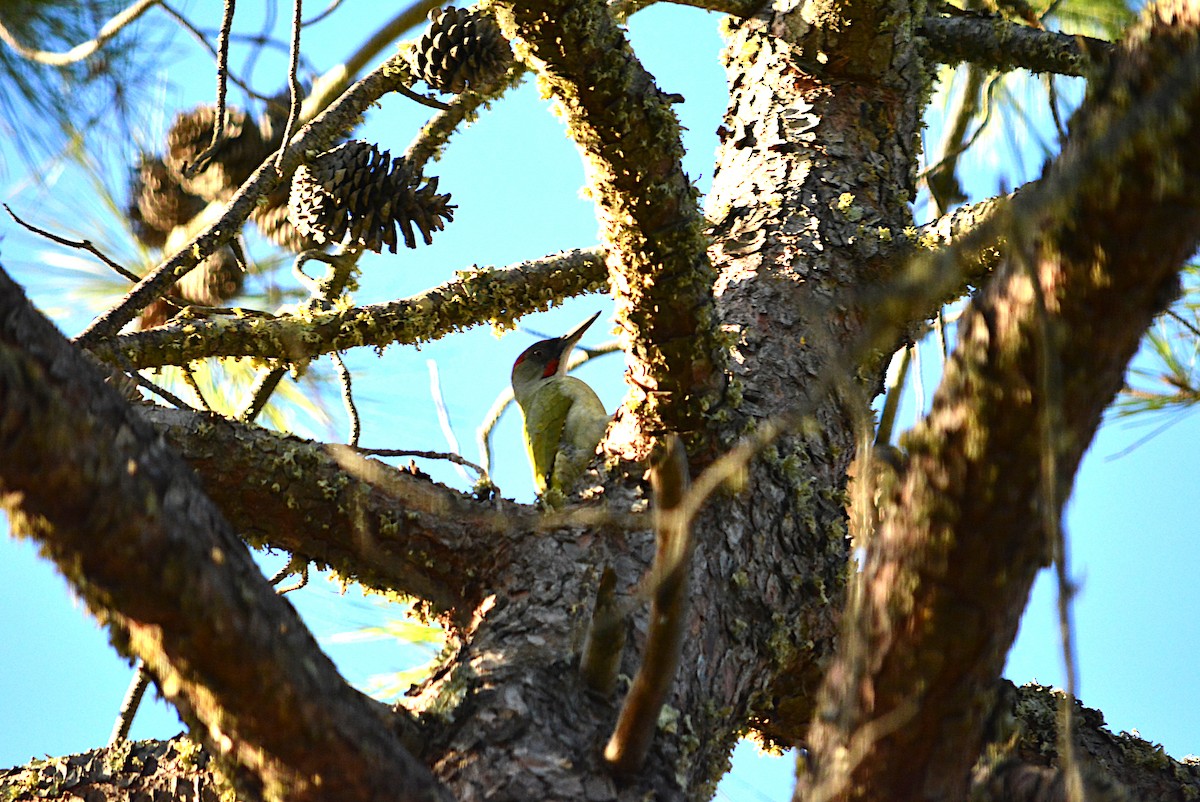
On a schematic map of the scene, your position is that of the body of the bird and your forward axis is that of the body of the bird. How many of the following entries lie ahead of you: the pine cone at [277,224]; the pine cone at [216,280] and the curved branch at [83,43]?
0

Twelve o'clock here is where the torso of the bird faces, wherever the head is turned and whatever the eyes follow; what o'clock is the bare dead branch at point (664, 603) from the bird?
The bare dead branch is roughly at 3 o'clock from the bird.

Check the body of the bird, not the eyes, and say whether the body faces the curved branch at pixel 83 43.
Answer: no

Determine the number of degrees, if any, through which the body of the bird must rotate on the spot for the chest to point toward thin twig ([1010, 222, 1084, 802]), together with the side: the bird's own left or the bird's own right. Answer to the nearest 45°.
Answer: approximately 90° to the bird's own right

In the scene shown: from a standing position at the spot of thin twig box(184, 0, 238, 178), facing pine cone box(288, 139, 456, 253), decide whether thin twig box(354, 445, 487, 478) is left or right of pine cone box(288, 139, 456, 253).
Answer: right

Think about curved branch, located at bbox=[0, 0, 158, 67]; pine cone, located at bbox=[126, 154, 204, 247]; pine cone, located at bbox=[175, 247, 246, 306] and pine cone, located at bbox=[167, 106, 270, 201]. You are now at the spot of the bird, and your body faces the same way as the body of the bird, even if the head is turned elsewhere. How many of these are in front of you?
0

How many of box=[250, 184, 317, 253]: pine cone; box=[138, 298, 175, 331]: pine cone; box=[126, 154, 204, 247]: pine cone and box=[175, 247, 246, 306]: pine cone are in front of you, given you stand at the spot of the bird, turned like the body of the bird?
0

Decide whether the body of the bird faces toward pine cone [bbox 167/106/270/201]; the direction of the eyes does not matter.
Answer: no

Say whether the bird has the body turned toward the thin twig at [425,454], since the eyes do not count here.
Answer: no
